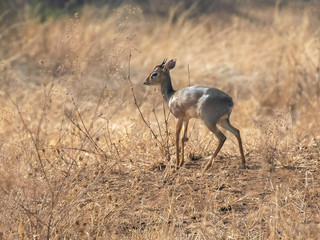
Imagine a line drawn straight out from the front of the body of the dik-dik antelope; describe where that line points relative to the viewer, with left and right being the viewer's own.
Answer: facing to the left of the viewer
